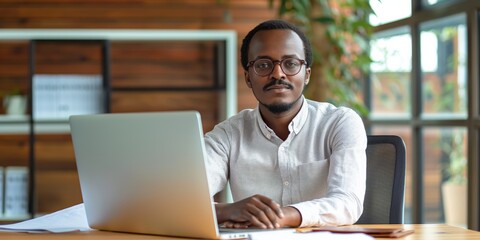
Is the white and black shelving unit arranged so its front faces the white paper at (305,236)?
yes

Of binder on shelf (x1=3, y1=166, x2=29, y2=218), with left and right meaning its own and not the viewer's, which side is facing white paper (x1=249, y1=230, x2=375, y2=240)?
front

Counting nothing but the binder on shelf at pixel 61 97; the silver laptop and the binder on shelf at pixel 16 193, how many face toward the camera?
2

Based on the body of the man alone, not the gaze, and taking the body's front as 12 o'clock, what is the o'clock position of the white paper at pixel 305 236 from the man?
The white paper is roughly at 12 o'clock from the man.

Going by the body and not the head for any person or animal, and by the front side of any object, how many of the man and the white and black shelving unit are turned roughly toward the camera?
2

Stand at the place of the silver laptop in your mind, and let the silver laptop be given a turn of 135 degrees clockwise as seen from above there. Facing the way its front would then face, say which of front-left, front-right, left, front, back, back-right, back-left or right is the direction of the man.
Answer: back-left

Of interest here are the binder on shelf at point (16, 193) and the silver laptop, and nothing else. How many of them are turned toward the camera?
1

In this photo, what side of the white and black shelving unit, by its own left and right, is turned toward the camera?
front

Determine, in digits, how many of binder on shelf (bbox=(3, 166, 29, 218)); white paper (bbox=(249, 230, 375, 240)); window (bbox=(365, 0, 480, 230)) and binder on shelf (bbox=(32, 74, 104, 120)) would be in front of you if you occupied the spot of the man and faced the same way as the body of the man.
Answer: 1

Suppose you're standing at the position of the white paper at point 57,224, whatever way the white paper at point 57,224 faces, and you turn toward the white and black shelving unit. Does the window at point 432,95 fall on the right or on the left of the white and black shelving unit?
right

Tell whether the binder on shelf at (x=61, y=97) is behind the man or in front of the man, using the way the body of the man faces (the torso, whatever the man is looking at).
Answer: behind
